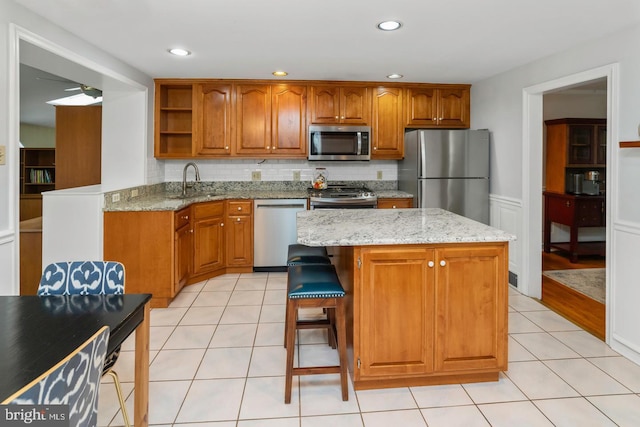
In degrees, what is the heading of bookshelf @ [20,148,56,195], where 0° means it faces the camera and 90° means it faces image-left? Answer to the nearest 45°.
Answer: approximately 0°

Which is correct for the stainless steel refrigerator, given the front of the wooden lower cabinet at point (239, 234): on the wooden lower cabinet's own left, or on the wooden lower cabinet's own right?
on the wooden lower cabinet's own left

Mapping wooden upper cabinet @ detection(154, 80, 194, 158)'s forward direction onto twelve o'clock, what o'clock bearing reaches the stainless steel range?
The stainless steel range is roughly at 10 o'clock from the wooden upper cabinet.

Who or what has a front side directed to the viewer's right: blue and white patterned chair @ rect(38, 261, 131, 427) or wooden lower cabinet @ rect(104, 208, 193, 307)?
the wooden lower cabinet

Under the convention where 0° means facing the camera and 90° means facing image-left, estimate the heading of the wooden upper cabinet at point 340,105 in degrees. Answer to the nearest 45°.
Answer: approximately 0°

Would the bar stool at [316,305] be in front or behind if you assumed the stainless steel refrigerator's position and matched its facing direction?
in front
